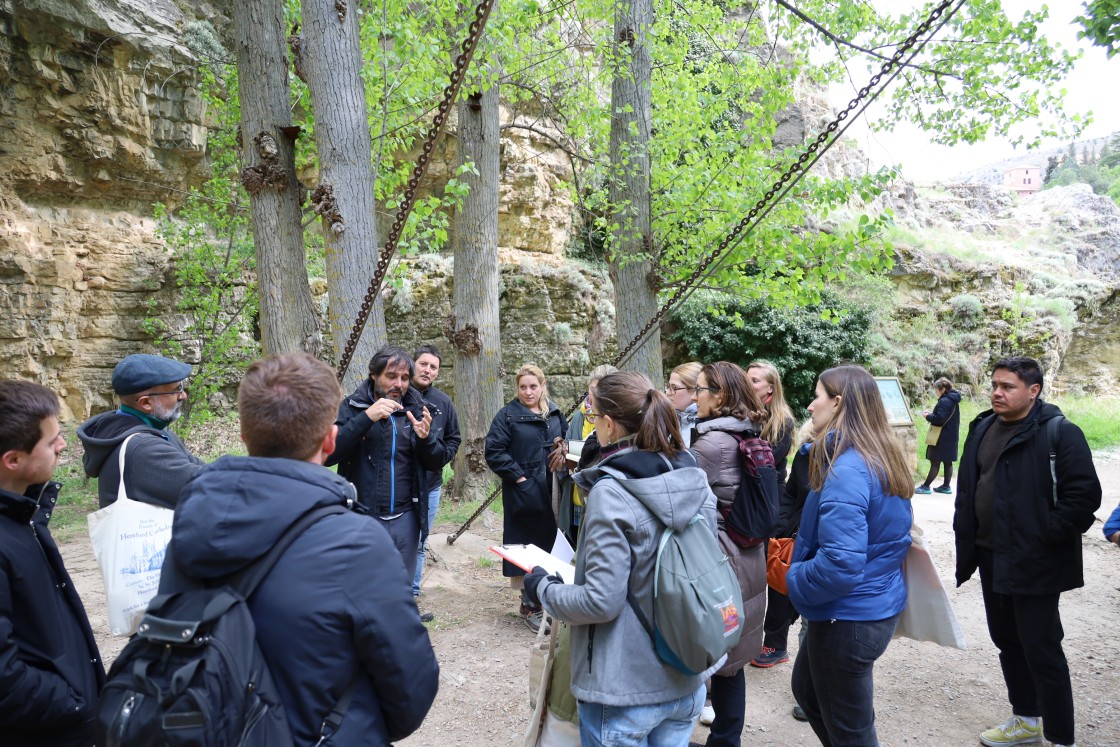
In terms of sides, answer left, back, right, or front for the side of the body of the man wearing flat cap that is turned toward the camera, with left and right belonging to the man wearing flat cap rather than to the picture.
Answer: right

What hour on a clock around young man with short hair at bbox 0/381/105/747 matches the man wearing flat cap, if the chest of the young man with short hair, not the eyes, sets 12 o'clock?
The man wearing flat cap is roughly at 10 o'clock from the young man with short hair.

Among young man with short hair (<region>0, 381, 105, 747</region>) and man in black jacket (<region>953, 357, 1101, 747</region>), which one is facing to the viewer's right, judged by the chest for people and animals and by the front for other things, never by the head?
the young man with short hair

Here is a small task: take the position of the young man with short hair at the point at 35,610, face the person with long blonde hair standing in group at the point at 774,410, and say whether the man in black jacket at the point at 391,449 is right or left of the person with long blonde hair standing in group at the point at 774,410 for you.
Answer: left

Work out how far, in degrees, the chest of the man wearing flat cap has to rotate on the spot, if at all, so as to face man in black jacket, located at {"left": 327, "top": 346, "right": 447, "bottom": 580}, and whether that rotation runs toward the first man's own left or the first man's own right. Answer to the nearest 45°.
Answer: approximately 45° to the first man's own left

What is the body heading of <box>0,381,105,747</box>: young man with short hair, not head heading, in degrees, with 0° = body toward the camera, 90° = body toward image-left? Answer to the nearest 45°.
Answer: approximately 270°

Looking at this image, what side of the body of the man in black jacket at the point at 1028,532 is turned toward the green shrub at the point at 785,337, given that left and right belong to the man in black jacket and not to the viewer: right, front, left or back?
right

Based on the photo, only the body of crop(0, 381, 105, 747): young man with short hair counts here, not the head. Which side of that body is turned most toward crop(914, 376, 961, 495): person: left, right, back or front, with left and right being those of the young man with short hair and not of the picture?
front

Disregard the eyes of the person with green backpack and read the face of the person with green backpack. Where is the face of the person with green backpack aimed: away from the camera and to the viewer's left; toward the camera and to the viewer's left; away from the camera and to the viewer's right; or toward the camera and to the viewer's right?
away from the camera and to the viewer's left

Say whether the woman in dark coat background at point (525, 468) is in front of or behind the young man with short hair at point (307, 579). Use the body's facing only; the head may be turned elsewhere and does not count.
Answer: in front

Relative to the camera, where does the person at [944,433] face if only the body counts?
to the viewer's left

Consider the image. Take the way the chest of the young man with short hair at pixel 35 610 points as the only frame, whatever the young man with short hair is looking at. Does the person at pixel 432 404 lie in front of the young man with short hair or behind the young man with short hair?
in front

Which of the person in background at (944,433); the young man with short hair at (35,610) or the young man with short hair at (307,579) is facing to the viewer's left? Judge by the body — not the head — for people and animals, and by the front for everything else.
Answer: the person in background

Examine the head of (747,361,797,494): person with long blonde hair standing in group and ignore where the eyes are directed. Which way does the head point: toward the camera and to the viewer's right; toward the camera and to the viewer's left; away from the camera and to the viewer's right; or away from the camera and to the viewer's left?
toward the camera and to the viewer's left

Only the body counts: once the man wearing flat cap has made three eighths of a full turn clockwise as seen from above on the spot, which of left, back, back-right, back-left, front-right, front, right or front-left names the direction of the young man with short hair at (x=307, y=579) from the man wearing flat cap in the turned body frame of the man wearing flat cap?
front-left

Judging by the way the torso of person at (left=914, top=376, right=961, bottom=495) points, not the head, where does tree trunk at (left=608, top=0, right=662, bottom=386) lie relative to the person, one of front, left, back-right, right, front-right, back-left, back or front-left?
front-left

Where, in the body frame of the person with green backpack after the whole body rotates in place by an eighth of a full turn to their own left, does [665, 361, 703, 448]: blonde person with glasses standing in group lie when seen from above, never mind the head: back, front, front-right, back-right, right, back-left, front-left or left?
right
